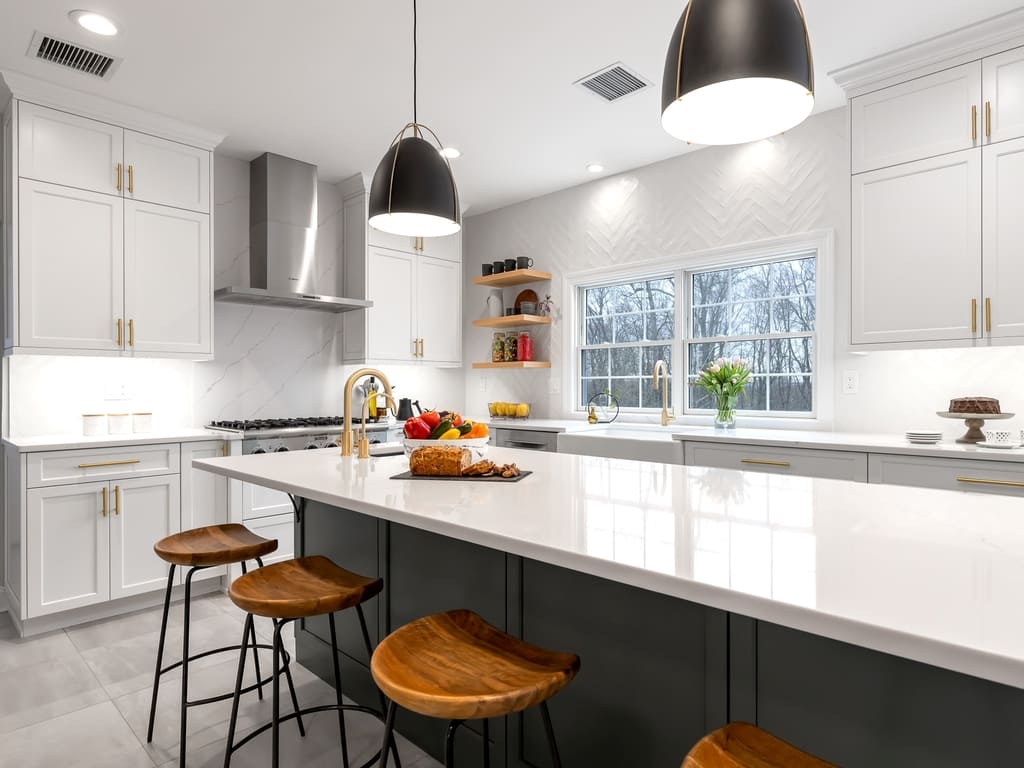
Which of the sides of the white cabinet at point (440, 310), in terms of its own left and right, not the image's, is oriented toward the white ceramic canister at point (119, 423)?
right

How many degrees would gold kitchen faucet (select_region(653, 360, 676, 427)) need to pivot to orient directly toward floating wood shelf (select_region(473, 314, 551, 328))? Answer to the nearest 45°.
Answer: approximately 45° to its right

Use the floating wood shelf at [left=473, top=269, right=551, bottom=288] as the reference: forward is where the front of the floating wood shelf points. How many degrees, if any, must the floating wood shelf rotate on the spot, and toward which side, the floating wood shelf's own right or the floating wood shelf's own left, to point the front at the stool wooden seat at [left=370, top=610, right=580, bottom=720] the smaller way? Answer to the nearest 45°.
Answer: approximately 45° to the floating wood shelf's own left

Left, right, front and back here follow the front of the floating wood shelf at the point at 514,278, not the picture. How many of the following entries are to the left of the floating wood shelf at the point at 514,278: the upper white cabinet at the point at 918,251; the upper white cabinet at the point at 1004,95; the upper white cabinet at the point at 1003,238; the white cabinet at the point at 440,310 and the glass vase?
4

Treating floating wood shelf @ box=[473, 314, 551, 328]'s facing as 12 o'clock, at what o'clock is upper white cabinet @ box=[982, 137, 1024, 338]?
The upper white cabinet is roughly at 9 o'clock from the floating wood shelf.

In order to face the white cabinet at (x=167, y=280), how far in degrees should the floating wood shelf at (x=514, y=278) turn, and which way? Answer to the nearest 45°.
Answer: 0° — it already faces it

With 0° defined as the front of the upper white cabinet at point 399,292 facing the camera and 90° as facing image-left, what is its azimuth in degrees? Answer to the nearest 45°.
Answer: approximately 315°
